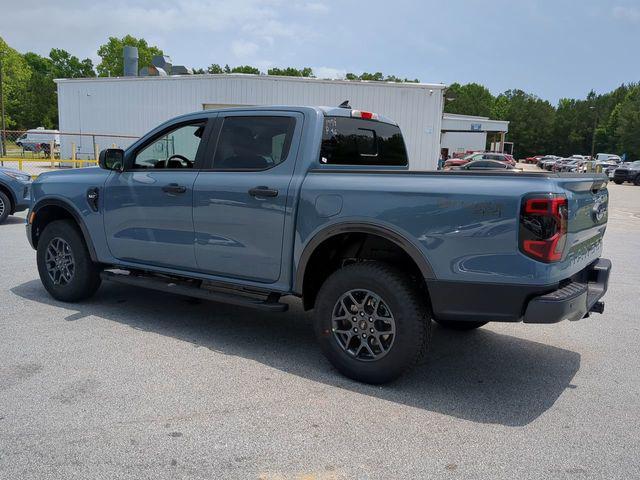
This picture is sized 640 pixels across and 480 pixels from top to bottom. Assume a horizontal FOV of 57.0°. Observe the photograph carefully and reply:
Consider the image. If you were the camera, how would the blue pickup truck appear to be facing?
facing away from the viewer and to the left of the viewer

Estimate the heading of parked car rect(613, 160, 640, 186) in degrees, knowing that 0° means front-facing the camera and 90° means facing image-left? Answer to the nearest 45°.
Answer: approximately 45°

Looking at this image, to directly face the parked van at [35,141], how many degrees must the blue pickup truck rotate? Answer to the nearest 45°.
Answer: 0° — it already faces it

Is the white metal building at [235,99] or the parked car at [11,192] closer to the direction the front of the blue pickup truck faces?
the parked car

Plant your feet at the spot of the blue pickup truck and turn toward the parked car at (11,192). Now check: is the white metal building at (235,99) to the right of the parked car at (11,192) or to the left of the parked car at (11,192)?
right

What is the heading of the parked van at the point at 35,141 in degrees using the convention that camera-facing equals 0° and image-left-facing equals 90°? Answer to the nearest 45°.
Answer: approximately 90°

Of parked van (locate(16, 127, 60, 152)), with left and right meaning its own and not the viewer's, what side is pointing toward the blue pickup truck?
left
